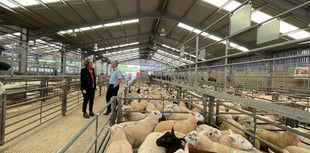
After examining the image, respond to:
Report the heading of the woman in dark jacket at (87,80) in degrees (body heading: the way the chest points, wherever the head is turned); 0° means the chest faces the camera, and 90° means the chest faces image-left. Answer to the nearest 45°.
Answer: approximately 315°

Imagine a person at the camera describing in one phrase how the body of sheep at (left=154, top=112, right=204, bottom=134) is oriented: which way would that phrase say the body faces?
to the viewer's right

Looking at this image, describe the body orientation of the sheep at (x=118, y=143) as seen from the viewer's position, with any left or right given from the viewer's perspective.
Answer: facing away from the viewer

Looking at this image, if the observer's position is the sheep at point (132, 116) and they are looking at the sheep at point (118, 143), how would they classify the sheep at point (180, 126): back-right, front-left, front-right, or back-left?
front-left

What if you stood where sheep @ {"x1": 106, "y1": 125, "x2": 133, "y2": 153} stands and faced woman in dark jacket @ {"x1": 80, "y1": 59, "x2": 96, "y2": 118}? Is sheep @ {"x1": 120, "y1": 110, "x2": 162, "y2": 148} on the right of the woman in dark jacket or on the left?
right

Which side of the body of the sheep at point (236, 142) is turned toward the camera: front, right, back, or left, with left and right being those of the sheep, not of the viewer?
right
